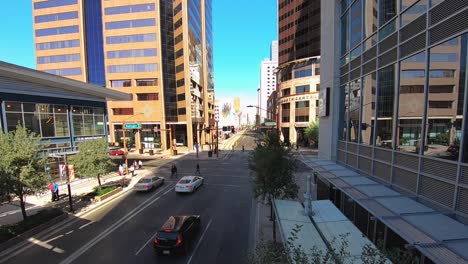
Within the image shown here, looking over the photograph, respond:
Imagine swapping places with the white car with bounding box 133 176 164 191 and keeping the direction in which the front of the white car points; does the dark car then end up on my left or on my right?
on my right

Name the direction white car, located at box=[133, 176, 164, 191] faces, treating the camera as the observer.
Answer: facing away from the viewer and to the right of the viewer

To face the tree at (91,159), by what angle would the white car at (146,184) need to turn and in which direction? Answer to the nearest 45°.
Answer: approximately 135° to its left

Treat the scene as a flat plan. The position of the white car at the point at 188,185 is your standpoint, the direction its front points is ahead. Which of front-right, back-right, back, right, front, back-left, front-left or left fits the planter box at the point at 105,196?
back-left

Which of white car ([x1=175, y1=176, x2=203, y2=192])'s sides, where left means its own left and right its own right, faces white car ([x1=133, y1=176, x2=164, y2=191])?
left

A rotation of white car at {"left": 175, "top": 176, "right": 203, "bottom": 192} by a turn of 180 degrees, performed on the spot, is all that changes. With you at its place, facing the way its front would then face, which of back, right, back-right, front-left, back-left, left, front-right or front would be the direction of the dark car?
front-left

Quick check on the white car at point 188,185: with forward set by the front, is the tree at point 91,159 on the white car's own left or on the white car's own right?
on the white car's own left

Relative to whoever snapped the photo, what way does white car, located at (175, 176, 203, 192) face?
facing away from the viewer and to the right of the viewer

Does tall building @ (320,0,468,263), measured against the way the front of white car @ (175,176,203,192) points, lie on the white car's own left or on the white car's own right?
on the white car's own right

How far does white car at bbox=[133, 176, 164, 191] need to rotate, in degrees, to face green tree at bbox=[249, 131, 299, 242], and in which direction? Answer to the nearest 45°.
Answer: approximately 90° to its right

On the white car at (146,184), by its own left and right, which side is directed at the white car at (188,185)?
right
